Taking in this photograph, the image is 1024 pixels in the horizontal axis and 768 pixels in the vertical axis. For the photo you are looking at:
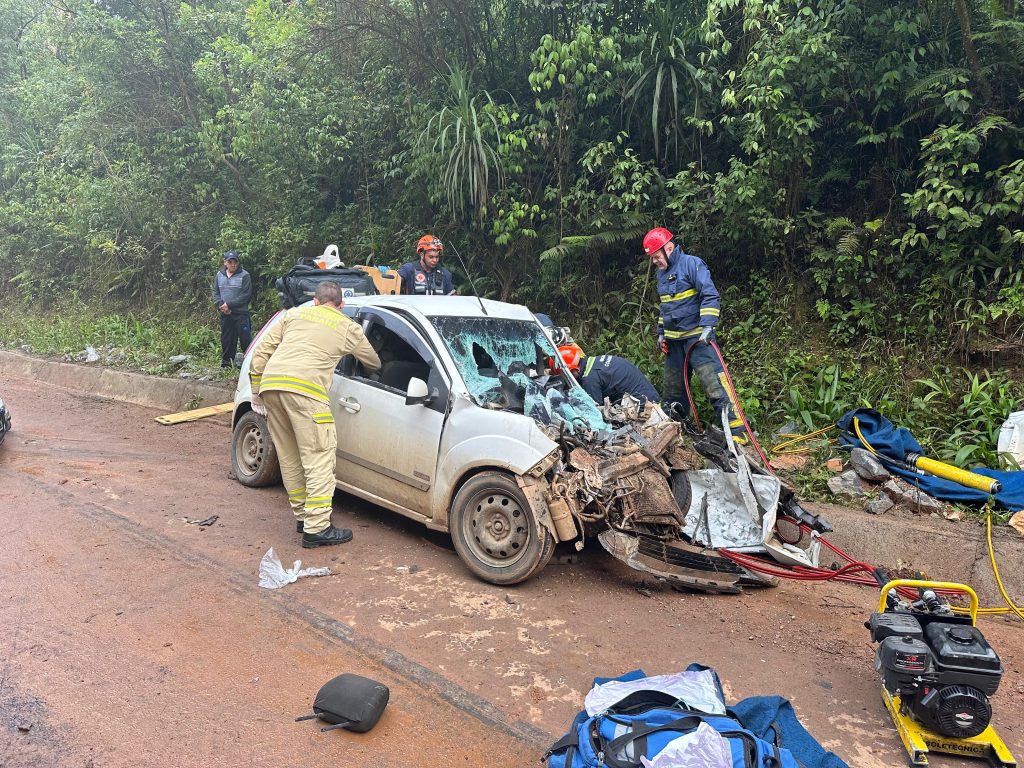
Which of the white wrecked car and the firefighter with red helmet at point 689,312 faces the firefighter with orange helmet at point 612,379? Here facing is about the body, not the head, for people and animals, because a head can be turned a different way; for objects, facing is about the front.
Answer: the firefighter with red helmet at point 689,312

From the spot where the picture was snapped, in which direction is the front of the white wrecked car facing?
facing the viewer and to the right of the viewer

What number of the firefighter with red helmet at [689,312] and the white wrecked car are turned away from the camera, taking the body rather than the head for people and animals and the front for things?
0

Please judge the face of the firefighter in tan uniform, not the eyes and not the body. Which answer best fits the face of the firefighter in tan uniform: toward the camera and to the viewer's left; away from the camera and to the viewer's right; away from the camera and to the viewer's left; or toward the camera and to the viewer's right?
away from the camera and to the viewer's right

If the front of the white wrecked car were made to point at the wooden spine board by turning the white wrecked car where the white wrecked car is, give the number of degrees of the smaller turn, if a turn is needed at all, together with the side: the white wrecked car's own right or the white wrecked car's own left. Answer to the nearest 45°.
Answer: approximately 180°

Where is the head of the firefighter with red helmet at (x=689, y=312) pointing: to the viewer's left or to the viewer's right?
to the viewer's left

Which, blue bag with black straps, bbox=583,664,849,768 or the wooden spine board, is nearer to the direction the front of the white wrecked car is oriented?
the blue bag with black straps

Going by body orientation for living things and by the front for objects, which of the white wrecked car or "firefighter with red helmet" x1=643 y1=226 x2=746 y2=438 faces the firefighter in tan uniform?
the firefighter with red helmet

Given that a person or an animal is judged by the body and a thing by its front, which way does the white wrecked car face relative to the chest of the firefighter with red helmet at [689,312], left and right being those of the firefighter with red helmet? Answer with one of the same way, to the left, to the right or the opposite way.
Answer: to the left

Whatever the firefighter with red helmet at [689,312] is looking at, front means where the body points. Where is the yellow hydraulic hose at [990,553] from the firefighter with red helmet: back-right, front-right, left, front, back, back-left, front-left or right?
left

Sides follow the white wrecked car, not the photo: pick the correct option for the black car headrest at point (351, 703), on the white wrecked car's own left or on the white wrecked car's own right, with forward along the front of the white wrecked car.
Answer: on the white wrecked car's own right

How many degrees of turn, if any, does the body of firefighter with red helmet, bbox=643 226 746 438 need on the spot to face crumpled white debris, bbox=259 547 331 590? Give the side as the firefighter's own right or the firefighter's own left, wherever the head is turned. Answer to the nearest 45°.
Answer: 0° — they already face it

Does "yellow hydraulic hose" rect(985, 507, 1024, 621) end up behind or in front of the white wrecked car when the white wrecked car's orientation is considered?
in front

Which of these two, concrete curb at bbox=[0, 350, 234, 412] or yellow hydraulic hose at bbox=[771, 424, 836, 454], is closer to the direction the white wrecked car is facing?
the yellow hydraulic hose

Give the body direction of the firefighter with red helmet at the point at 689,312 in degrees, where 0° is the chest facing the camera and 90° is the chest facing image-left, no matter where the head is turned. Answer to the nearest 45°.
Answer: approximately 45°
